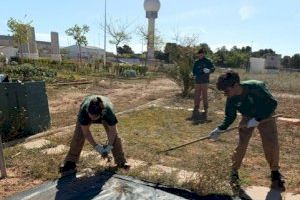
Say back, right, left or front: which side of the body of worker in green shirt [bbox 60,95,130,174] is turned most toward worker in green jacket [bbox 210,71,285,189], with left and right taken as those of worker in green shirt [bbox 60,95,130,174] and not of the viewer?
left

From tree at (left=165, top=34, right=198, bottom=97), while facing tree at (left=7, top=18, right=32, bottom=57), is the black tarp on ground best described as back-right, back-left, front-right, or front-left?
back-left

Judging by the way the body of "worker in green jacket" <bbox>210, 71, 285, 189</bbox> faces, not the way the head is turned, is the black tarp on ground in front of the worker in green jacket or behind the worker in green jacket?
in front

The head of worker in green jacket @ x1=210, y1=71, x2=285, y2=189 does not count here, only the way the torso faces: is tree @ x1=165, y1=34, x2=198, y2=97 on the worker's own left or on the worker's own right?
on the worker's own right

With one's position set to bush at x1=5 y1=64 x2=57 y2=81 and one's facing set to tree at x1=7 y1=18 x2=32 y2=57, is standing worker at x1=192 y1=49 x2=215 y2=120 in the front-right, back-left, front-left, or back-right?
back-right

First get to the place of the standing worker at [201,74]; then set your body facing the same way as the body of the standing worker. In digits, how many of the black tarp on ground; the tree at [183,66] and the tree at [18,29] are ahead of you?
1

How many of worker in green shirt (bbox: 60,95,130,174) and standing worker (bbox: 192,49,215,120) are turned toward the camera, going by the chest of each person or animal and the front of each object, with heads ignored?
2

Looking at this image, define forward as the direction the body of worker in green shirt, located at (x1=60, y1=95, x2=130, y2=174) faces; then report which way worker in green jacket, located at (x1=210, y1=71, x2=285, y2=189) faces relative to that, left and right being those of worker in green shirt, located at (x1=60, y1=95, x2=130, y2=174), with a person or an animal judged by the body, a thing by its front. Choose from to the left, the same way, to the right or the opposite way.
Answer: to the right

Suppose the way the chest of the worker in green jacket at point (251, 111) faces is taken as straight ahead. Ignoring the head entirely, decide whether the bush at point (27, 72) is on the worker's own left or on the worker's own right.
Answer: on the worker's own right
